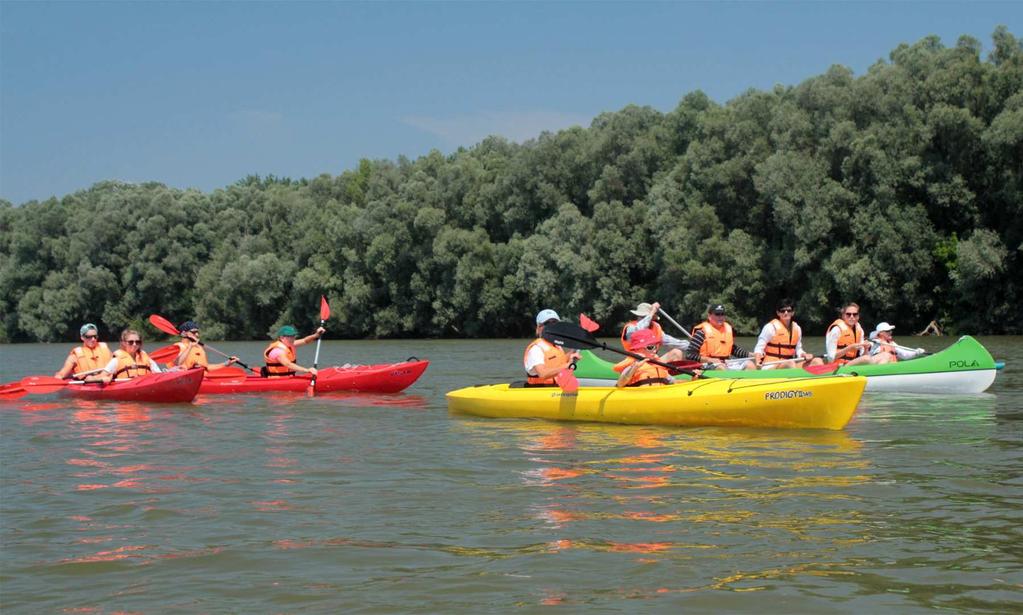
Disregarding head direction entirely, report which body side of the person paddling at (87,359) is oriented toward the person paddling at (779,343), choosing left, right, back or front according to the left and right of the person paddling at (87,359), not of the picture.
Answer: front

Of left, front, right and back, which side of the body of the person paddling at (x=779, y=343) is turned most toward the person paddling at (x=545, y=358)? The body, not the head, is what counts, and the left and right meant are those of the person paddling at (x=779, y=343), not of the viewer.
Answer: right

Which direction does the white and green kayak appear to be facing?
to the viewer's right

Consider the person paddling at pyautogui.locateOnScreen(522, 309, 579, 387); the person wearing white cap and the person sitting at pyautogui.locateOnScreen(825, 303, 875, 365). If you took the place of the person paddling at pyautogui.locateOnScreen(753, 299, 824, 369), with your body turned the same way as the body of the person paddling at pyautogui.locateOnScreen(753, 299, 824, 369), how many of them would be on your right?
1

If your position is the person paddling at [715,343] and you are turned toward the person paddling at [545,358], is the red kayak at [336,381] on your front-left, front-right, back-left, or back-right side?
front-right

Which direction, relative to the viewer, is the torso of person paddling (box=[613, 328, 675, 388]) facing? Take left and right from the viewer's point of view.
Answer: facing the viewer and to the right of the viewer

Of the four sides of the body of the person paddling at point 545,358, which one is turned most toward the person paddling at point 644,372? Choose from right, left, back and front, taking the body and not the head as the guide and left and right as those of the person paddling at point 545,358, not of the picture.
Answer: front

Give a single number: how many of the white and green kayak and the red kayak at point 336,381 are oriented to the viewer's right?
2

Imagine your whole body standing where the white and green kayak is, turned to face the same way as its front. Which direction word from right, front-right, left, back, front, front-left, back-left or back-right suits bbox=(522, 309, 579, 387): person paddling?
back-right
